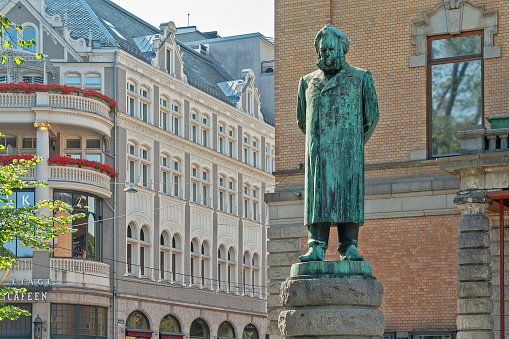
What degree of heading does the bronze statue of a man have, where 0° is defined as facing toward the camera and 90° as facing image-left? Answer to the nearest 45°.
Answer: approximately 0°

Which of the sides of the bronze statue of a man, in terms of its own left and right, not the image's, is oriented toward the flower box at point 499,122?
back

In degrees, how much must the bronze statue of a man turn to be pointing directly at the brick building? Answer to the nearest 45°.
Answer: approximately 180°
